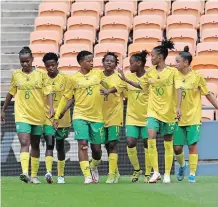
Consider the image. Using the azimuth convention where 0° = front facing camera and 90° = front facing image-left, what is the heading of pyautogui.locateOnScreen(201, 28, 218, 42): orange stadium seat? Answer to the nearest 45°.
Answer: approximately 0°

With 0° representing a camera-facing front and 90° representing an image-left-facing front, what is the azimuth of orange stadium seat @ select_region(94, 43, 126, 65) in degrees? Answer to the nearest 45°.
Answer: approximately 0°

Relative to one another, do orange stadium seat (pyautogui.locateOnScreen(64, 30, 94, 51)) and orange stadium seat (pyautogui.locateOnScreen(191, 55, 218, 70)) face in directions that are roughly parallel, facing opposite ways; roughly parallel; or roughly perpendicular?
roughly parallel

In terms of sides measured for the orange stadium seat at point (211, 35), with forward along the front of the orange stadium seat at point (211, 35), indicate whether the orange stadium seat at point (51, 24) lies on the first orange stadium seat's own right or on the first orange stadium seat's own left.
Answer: on the first orange stadium seat's own right

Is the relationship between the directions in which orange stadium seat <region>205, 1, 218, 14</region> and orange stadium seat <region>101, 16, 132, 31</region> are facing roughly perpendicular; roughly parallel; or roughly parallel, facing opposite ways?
roughly parallel

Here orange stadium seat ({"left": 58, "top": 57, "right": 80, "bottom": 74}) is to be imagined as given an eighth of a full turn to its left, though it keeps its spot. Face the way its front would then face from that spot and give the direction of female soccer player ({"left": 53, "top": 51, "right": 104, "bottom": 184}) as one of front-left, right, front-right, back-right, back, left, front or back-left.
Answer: front-right

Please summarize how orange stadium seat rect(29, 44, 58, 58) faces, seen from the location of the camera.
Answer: facing the viewer

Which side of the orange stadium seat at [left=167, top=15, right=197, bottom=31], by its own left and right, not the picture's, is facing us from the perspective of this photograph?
front

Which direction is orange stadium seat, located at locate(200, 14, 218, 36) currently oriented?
toward the camera

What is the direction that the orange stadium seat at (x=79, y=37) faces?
toward the camera

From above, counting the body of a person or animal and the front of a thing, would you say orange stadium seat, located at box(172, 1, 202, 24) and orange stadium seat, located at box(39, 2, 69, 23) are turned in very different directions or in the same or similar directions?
same or similar directions

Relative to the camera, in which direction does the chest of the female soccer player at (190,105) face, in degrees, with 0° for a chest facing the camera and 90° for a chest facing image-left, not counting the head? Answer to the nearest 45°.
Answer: approximately 45°

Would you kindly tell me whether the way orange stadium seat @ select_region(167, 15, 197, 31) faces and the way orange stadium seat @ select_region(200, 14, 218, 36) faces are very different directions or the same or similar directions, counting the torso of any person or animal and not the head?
same or similar directions

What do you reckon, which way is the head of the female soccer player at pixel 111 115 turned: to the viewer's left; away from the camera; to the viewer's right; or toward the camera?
toward the camera

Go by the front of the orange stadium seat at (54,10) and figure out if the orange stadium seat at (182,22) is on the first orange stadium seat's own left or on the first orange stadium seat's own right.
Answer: on the first orange stadium seat's own left
